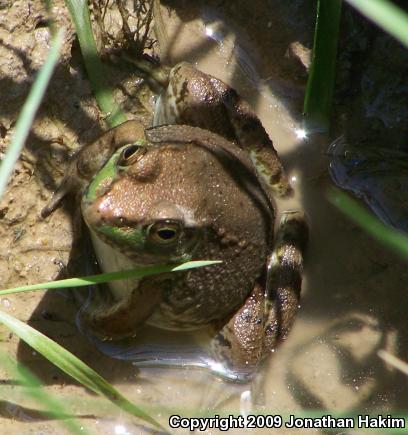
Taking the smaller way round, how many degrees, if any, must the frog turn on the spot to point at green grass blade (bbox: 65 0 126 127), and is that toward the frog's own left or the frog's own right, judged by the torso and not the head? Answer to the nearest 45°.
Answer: approximately 45° to the frog's own right

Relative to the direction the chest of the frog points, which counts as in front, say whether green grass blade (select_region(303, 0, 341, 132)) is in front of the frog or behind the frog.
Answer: behind

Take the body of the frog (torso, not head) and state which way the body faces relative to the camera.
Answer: to the viewer's left

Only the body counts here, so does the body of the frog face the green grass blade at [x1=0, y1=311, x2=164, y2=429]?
no
